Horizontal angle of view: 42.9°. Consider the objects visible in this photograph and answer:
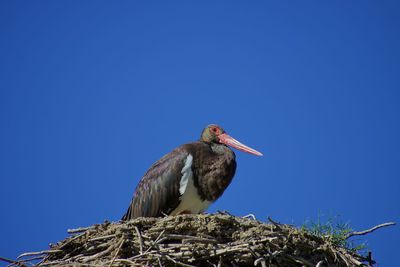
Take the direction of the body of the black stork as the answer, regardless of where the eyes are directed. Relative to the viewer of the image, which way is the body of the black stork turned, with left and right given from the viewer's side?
facing to the right of the viewer
